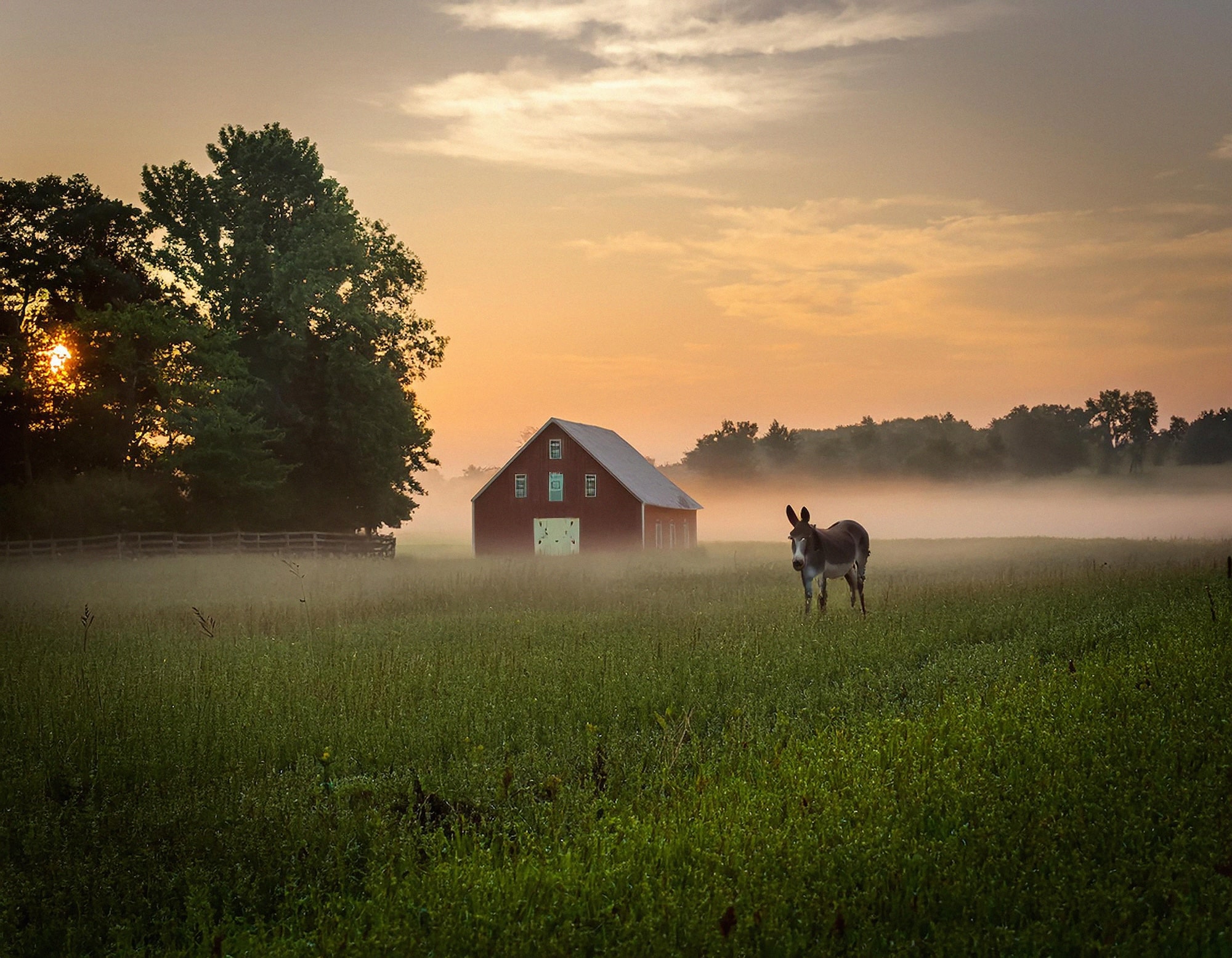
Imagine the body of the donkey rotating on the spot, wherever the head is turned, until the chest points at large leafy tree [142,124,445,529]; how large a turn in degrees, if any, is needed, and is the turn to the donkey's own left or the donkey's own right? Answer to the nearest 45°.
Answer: approximately 90° to the donkey's own right

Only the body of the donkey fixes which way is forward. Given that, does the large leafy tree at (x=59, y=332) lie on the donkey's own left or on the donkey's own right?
on the donkey's own right

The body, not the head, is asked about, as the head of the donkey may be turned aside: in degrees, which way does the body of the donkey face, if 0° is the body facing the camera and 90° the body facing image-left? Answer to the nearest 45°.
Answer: approximately 45°

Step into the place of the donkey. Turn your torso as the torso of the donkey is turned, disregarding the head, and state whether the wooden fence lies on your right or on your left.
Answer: on your right

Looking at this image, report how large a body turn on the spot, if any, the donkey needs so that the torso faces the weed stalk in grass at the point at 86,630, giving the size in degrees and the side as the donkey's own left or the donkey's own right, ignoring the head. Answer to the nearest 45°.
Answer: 0° — it already faces it
